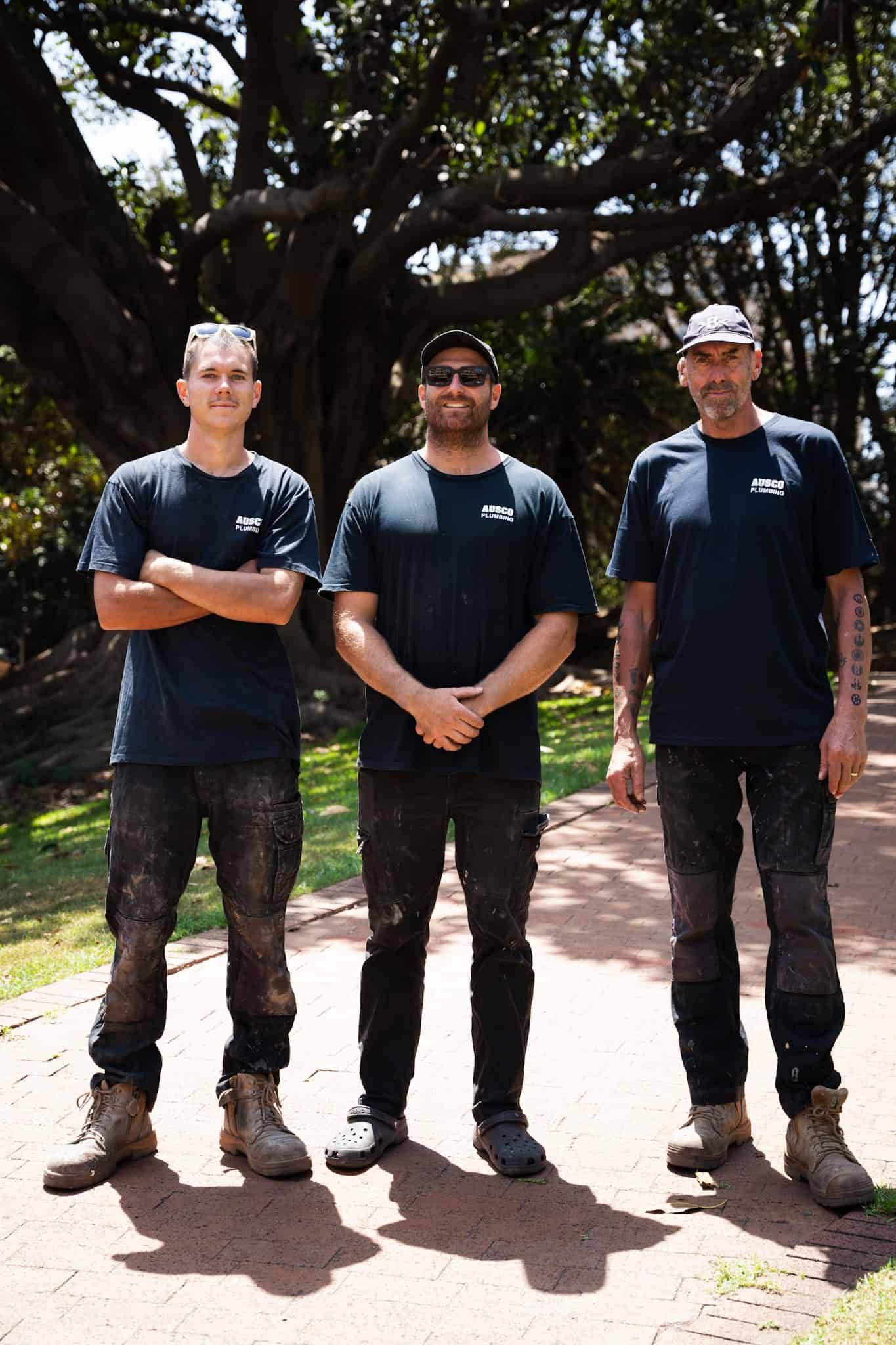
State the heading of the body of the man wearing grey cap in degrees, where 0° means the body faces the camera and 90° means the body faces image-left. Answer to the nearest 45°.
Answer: approximately 0°

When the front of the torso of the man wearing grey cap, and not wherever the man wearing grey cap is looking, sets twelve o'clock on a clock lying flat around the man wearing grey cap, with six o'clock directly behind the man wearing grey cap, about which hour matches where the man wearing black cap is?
The man wearing black cap is roughly at 3 o'clock from the man wearing grey cap.

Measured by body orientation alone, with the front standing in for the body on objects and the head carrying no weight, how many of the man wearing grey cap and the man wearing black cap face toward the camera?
2

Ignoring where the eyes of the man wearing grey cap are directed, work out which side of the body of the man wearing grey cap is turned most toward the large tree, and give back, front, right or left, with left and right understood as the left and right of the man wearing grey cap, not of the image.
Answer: back

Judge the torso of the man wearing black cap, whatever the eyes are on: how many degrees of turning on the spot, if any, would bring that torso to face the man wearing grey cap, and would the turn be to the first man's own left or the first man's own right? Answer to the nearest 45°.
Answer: approximately 90° to the first man's own left

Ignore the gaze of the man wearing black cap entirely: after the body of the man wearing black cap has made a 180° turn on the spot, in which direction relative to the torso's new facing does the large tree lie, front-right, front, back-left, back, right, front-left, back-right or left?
front
